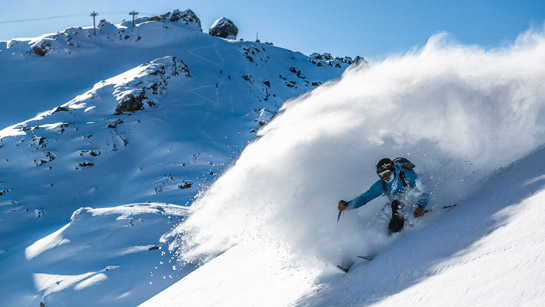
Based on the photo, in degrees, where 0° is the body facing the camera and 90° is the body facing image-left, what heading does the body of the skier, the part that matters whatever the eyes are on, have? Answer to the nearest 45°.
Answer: approximately 45°
